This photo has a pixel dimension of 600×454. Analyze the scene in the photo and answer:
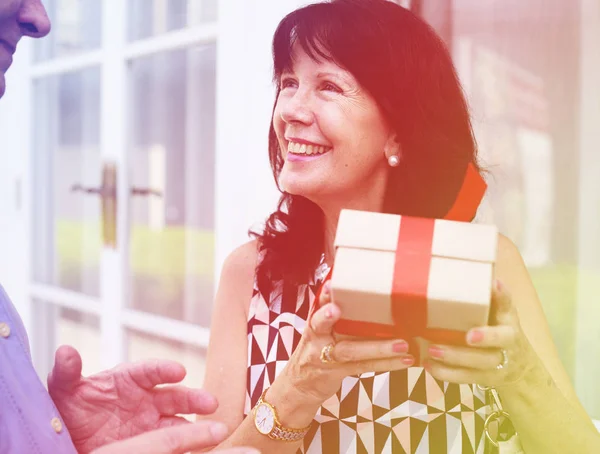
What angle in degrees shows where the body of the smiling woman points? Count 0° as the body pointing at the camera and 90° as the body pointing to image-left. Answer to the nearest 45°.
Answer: approximately 45°

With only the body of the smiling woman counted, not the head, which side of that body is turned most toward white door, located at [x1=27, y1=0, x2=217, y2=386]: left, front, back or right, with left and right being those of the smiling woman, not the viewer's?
right

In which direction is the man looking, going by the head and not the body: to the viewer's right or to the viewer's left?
to the viewer's right
